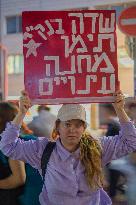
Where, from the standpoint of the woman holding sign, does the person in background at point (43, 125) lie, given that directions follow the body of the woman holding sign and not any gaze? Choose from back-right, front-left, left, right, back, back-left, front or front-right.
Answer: back

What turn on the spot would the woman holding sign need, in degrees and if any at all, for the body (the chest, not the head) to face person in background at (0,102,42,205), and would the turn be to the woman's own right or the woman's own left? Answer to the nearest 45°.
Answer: approximately 135° to the woman's own right

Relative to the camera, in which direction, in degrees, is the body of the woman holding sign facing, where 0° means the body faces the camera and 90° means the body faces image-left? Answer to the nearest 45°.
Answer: approximately 0°
